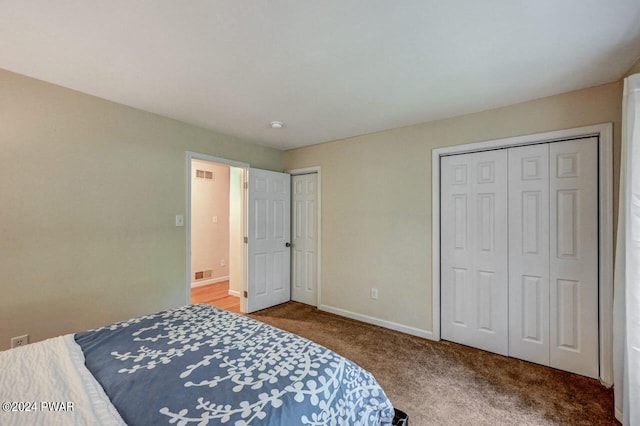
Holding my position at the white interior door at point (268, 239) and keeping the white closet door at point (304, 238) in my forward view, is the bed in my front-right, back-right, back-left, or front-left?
back-right

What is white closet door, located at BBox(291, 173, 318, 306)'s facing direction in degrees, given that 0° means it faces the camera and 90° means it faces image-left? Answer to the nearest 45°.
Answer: approximately 45°

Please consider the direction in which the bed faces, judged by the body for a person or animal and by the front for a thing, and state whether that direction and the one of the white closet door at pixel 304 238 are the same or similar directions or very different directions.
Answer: very different directions

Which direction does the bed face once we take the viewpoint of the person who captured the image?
facing away from the viewer and to the right of the viewer

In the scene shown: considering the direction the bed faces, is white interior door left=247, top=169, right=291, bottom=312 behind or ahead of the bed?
ahead

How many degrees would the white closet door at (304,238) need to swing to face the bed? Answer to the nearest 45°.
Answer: approximately 45° to its left
